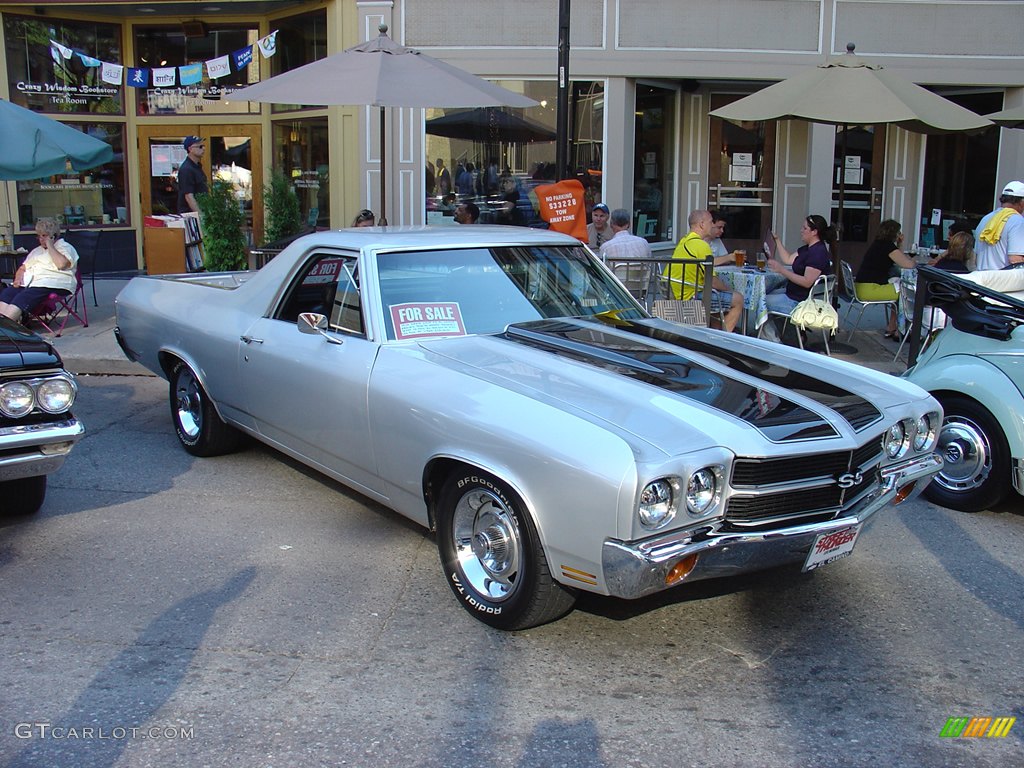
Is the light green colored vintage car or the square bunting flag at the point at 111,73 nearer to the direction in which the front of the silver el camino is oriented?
the light green colored vintage car

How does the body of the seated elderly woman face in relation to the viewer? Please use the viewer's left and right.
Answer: facing the viewer and to the left of the viewer

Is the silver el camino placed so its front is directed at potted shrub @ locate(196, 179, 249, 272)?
no

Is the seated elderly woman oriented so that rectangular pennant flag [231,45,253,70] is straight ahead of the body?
no

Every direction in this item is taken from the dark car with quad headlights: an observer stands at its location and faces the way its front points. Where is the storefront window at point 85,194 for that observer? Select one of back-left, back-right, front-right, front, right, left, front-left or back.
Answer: back-left

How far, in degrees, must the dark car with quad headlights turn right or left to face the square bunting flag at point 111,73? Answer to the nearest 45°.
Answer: approximately 135° to its left

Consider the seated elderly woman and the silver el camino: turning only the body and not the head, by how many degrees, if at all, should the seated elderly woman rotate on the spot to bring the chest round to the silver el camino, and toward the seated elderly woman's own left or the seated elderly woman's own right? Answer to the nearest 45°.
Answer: approximately 45° to the seated elderly woman's own left

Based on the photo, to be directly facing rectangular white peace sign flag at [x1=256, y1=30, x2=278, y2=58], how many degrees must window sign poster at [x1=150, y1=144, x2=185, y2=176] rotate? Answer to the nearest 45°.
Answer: approximately 45° to its left

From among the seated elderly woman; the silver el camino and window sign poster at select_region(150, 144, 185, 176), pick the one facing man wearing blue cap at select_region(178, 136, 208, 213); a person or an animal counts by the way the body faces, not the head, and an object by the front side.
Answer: the window sign poster

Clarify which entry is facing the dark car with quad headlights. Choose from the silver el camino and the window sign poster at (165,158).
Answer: the window sign poster

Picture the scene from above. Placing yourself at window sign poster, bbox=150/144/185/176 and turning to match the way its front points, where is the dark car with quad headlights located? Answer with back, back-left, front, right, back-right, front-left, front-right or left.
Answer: front

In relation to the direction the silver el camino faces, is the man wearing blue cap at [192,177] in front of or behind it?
behind

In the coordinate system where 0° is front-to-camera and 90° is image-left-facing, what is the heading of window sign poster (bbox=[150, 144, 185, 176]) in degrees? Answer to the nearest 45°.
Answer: approximately 0°

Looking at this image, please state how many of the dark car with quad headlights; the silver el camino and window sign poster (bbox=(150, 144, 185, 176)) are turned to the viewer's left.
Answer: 0

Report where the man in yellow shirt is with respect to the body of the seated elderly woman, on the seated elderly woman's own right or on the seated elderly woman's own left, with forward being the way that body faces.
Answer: on the seated elderly woman's own left

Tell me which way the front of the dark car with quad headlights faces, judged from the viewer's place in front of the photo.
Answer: facing the viewer and to the right of the viewer

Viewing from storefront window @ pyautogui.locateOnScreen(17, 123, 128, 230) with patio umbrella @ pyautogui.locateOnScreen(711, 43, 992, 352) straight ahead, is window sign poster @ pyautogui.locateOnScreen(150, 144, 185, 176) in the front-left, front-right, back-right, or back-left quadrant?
front-left

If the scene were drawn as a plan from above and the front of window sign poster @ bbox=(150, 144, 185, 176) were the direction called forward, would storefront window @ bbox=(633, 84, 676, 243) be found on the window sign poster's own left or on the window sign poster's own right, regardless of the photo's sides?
on the window sign poster's own left

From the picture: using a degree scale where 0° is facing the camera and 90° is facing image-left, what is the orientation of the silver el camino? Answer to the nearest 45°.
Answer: approximately 315°

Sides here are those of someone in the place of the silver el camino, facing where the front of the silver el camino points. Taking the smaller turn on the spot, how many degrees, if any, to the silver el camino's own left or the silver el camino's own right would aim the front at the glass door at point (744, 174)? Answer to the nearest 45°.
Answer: approximately 135° to the silver el camino's own left
